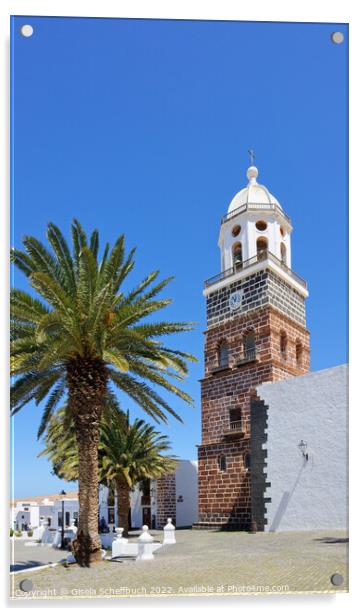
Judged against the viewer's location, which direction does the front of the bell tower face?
facing the viewer and to the left of the viewer

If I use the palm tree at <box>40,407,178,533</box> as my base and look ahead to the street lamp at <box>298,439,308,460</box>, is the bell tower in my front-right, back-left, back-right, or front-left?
front-left

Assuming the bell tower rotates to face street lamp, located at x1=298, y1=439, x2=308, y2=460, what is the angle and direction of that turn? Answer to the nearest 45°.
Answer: approximately 45° to its left

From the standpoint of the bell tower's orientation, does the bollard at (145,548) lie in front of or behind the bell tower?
in front
